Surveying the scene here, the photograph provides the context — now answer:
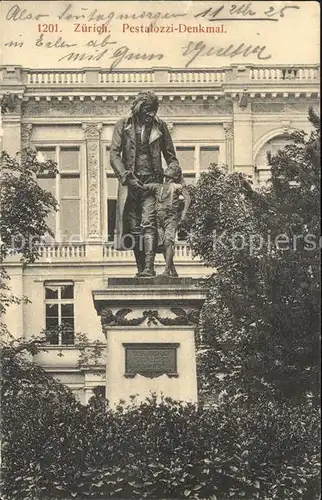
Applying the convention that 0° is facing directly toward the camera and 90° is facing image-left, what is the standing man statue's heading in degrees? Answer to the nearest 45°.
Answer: approximately 0°
